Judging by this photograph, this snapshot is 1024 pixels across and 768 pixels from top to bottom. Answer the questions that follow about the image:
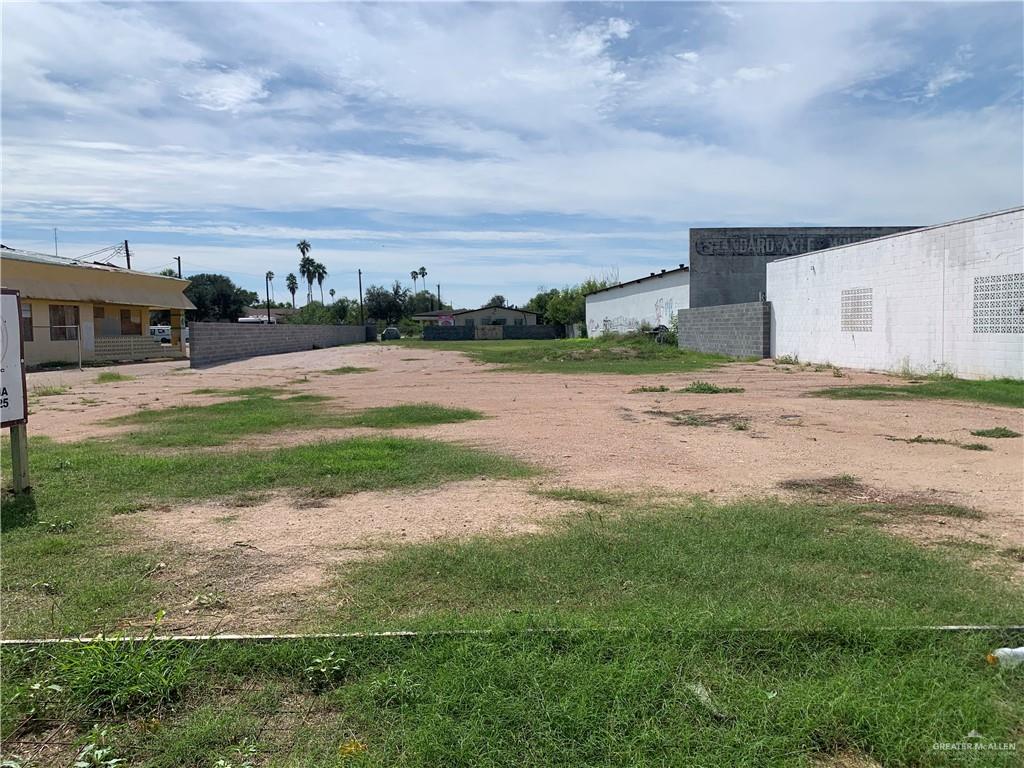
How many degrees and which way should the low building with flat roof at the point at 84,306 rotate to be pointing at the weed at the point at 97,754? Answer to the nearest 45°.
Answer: approximately 45° to its right

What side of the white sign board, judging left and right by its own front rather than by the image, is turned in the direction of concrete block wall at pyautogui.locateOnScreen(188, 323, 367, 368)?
back

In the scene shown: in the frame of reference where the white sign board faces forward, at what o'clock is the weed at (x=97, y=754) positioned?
The weed is roughly at 12 o'clock from the white sign board.

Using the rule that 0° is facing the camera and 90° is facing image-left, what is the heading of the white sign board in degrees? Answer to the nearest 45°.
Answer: approximately 0°

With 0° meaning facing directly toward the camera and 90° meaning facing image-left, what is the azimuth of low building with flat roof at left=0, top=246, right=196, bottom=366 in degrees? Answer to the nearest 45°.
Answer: approximately 315°

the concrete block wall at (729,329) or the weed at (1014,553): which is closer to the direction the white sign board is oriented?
the weed

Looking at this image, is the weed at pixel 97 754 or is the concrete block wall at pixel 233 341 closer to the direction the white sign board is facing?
the weed

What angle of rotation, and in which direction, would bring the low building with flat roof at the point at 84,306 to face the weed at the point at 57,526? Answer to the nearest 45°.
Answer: approximately 45° to its right

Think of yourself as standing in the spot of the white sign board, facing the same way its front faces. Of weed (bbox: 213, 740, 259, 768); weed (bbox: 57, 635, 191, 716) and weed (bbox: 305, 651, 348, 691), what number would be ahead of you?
3
